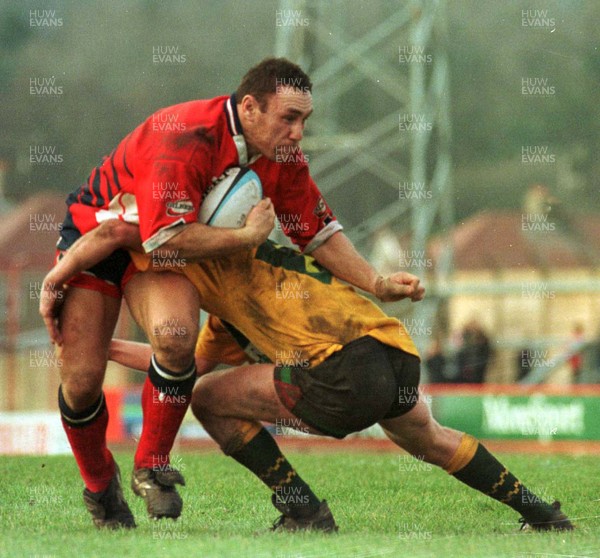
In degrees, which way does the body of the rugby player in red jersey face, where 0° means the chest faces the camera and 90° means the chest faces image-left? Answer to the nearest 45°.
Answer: approximately 315°

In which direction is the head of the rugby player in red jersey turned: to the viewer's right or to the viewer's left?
to the viewer's right
